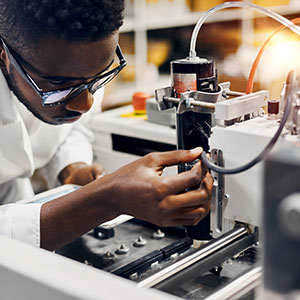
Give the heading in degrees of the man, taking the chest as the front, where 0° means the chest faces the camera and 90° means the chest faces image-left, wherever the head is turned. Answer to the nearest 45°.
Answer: approximately 315°

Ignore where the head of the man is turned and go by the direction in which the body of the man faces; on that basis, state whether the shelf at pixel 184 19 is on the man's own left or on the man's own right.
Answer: on the man's own left
